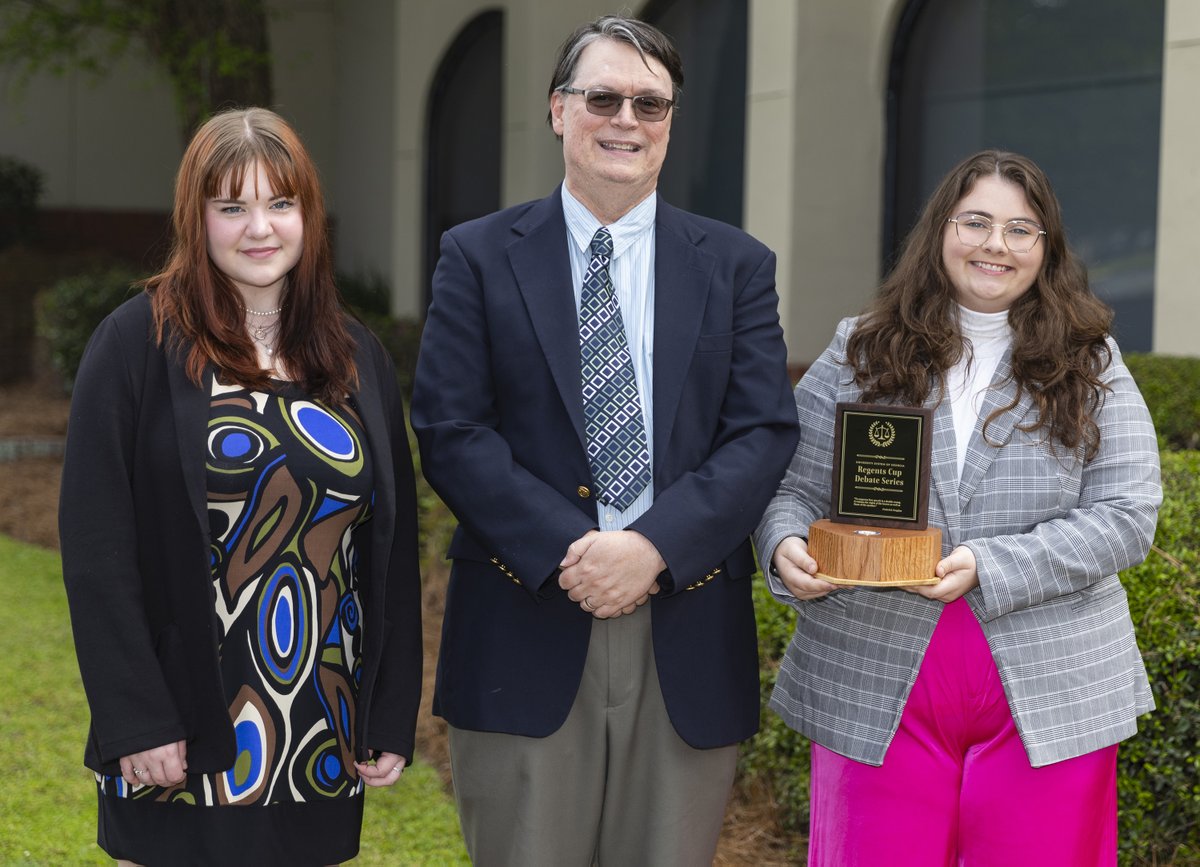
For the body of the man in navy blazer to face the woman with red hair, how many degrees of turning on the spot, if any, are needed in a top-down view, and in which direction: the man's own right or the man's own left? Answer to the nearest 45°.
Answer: approximately 90° to the man's own right

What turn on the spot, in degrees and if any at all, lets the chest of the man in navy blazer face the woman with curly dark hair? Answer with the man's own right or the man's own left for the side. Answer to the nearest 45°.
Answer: approximately 90° to the man's own left

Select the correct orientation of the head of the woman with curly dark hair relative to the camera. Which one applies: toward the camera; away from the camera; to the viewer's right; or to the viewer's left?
toward the camera

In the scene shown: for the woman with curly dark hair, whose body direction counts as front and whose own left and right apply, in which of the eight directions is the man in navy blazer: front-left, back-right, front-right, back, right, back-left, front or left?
right

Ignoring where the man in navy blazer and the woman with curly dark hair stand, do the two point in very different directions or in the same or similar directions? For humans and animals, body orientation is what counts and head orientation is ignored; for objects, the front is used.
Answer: same or similar directions

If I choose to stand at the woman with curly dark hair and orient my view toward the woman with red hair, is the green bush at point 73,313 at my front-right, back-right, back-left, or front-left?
front-right

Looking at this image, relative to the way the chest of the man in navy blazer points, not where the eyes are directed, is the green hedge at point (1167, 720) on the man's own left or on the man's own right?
on the man's own left

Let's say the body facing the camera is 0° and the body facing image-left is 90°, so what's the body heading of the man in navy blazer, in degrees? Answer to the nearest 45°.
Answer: approximately 0°

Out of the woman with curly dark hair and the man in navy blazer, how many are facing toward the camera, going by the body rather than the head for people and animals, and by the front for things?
2

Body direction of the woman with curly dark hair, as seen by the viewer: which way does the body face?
toward the camera

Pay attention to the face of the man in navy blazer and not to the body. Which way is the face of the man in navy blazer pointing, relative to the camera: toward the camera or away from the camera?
toward the camera

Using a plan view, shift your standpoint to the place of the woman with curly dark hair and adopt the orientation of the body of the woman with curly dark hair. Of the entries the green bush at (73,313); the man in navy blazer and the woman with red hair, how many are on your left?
0
